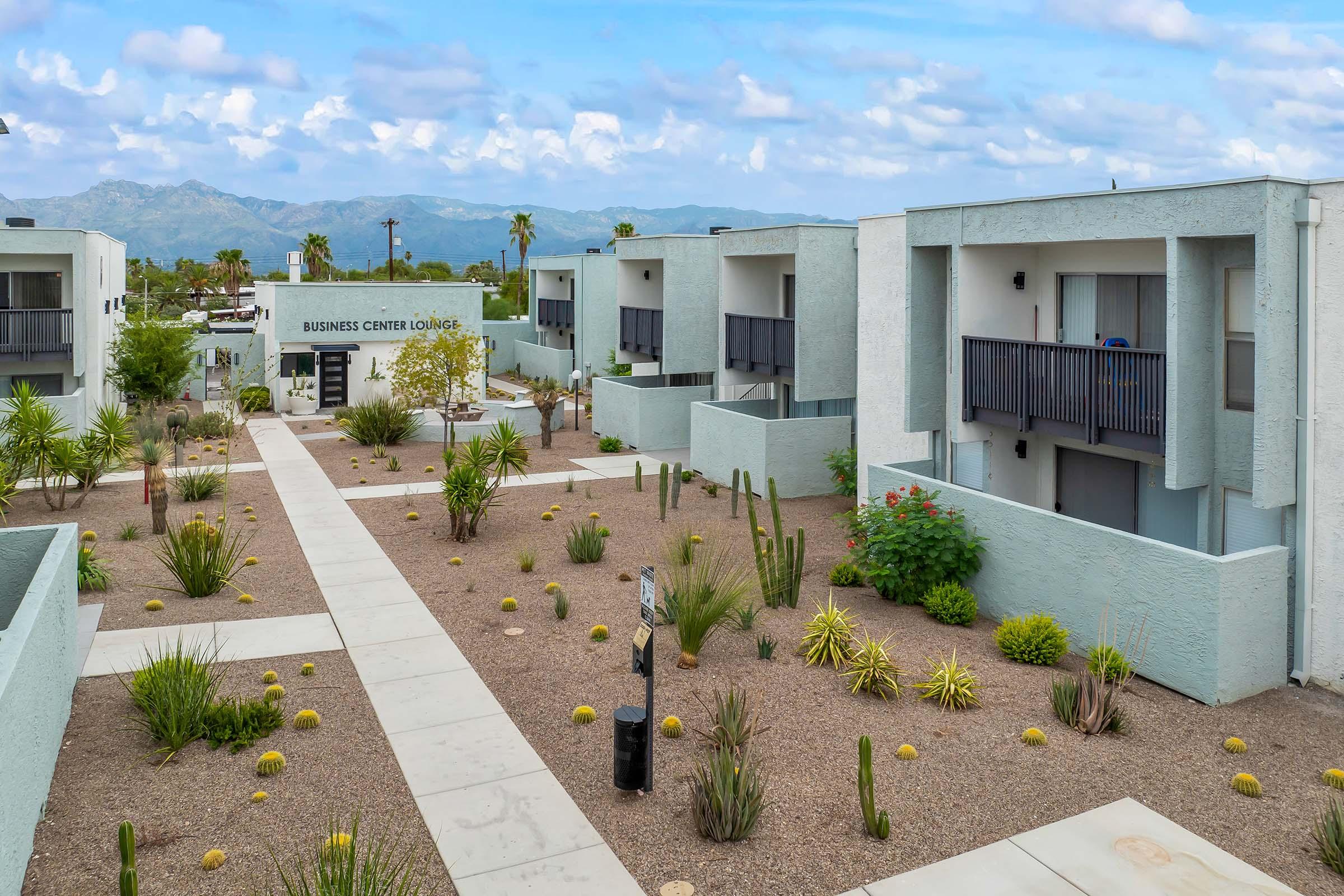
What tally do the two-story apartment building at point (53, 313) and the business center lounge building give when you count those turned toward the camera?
2

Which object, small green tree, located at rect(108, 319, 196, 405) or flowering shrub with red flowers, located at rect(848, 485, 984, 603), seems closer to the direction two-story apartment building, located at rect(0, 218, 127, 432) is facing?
the flowering shrub with red flowers

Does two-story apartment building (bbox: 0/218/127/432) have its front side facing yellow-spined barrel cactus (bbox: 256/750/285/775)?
yes

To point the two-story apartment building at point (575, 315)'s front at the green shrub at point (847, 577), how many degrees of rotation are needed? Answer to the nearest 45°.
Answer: approximately 45° to its left

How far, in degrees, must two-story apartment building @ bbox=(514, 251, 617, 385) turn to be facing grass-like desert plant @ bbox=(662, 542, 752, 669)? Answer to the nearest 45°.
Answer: approximately 45° to its left

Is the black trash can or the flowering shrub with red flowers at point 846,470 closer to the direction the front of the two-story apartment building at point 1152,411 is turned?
the black trash can

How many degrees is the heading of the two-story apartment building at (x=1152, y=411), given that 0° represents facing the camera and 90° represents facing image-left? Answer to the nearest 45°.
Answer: approximately 45°
